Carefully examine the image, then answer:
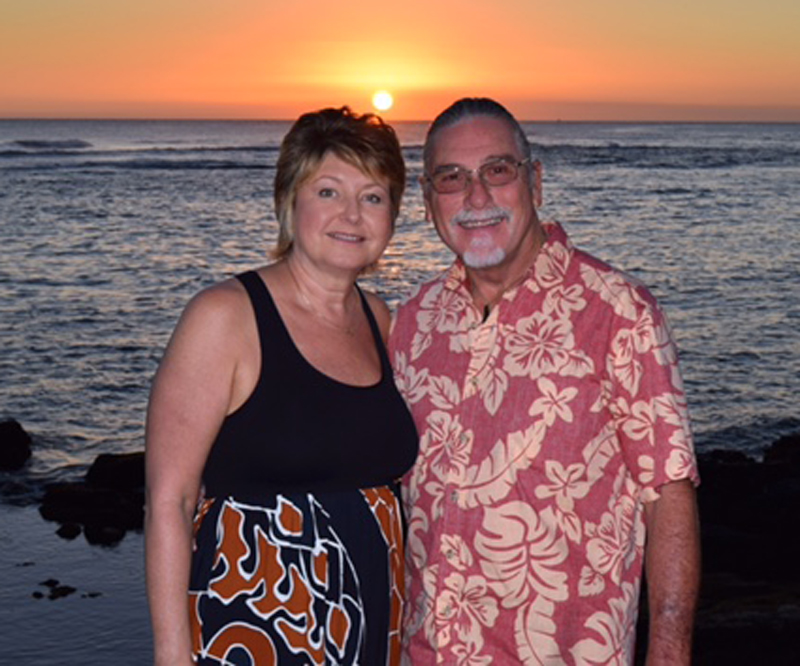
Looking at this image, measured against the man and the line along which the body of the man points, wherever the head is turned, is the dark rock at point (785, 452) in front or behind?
behind

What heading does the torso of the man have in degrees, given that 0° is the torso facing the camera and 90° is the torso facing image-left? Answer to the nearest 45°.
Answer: approximately 45°

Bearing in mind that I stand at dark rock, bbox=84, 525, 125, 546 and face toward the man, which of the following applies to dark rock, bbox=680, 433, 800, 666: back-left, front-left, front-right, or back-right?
front-left

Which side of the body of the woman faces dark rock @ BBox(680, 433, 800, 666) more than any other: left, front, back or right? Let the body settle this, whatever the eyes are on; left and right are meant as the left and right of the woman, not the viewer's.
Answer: left

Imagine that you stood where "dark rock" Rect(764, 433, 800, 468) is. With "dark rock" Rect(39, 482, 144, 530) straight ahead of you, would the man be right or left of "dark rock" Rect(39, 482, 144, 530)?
left

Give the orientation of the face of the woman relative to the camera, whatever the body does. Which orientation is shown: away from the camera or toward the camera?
toward the camera

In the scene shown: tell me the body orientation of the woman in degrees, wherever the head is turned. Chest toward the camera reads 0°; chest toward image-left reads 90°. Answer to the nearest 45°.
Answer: approximately 315°

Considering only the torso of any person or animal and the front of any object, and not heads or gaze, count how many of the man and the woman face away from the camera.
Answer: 0

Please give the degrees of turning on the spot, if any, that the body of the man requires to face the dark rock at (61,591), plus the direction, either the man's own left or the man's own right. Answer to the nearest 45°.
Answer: approximately 90° to the man's own right

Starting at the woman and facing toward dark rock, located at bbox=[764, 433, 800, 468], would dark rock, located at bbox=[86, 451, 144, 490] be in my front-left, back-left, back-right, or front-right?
front-left

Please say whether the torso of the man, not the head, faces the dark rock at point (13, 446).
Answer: no

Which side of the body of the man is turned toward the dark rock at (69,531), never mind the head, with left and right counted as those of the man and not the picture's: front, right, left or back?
right

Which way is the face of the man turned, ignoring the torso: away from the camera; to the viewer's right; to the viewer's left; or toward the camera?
toward the camera

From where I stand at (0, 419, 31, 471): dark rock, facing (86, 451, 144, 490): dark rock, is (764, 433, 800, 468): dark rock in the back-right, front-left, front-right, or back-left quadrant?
front-left

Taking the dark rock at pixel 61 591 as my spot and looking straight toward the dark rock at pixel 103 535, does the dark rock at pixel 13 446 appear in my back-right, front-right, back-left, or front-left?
front-left
